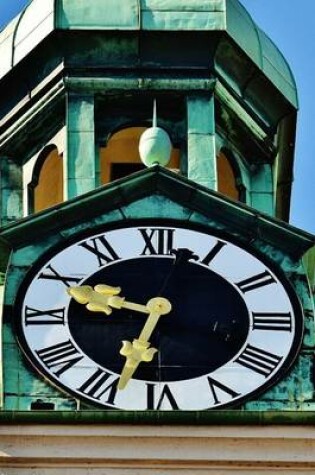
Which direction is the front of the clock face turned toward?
toward the camera
